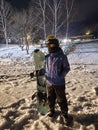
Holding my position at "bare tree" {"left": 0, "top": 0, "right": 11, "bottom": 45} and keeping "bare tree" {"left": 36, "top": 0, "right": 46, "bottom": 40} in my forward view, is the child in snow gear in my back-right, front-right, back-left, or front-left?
front-right

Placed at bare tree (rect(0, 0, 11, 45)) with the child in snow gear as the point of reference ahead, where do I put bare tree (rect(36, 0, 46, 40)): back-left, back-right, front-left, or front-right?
front-left

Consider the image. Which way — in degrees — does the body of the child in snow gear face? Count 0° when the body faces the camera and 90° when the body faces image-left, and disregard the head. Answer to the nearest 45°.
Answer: approximately 45°

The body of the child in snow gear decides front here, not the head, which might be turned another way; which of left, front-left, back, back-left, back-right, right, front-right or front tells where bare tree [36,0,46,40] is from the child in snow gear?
back-right

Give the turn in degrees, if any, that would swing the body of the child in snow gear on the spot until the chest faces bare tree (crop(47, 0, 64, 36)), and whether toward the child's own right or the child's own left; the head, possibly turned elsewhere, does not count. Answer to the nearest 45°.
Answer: approximately 135° to the child's own right

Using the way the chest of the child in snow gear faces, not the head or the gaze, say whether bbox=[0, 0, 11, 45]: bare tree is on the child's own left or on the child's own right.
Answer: on the child's own right
